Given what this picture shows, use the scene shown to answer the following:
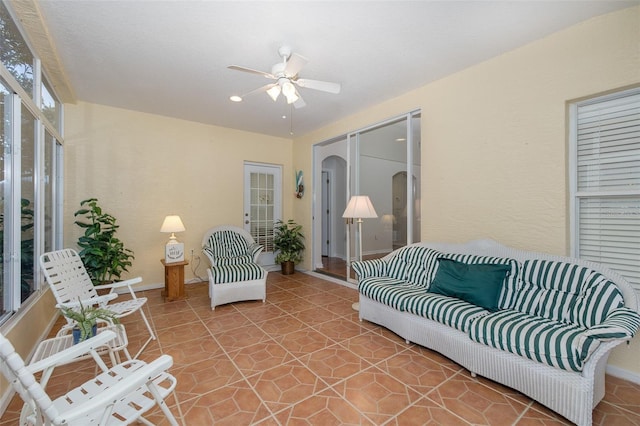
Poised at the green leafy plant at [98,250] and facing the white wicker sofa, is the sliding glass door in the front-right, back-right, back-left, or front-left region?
front-left

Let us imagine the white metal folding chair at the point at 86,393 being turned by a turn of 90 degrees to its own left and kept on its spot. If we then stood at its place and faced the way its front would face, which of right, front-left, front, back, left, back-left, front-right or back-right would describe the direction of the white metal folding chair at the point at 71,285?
front-right

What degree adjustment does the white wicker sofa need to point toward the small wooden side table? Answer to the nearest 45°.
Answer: approximately 45° to its right

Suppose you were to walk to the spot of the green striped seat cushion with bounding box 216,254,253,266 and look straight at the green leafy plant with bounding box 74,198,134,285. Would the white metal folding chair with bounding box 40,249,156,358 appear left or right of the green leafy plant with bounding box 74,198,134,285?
left

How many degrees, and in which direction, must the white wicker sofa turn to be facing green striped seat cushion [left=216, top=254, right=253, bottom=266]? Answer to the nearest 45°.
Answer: approximately 45° to its right

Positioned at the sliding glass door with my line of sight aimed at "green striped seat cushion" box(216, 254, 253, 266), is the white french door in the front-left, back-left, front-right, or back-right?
front-right

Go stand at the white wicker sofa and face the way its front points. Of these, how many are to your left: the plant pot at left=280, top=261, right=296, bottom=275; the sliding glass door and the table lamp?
0

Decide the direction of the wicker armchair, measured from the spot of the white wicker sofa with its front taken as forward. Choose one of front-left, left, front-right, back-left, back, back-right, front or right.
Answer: front-right

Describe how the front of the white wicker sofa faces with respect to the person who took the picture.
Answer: facing the viewer and to the left of the viewer

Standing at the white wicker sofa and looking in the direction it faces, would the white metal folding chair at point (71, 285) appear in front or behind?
in front

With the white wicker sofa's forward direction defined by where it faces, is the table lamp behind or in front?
in front

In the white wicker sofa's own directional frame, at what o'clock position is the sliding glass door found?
The sliding glass door is roughly at 3 o'clock from the white wicker sofa.

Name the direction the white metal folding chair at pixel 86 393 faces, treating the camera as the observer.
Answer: facing away from the viewer and to the right of the viewer
